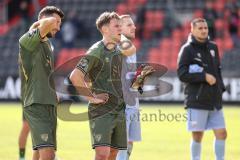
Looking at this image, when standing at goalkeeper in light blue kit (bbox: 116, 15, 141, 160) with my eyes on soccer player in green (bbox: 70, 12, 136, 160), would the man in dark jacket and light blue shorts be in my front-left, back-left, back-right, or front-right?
back-left

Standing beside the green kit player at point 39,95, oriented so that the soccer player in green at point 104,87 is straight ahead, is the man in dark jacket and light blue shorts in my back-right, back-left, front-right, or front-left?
front-left

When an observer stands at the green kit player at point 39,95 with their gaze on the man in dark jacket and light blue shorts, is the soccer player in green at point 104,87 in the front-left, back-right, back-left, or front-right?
front-right

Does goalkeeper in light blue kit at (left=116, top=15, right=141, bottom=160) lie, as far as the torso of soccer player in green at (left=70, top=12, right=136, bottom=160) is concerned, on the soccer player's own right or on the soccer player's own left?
on the soccer player's own left

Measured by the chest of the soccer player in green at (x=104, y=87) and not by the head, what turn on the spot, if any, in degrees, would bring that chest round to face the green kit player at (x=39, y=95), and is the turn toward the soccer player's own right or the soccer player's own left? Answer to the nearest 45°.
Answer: approximately 135° to the soccer player's own right

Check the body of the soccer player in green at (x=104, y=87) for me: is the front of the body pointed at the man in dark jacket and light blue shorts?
no

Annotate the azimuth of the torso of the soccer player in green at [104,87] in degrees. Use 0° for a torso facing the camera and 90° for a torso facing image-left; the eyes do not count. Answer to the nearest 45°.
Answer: approximately 315°
